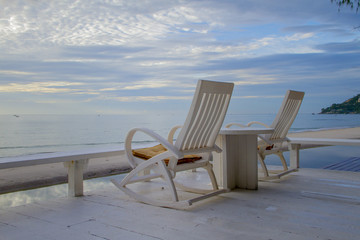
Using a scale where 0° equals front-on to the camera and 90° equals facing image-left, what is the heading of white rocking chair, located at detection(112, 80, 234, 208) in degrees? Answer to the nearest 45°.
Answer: approximately 135°

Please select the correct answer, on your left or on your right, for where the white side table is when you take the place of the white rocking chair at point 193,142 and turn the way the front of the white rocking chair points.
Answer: on your right

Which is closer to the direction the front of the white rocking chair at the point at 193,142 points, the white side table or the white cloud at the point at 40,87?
the white cloud
